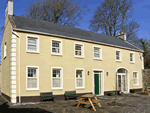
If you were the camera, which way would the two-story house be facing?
facing the viewer and to the right of the viewer

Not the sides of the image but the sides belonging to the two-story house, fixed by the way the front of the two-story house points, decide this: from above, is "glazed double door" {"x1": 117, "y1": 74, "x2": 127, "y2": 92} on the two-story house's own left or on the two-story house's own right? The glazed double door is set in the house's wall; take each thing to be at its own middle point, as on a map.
on the two-story house's own left
